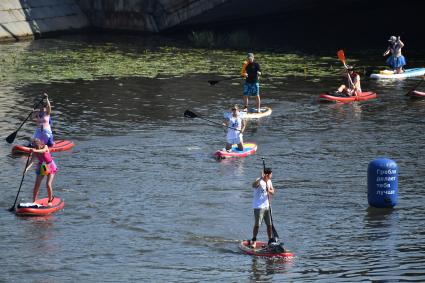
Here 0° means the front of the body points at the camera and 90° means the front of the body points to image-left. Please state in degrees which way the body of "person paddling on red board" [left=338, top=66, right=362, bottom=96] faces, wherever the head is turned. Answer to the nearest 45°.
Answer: approximately 45°

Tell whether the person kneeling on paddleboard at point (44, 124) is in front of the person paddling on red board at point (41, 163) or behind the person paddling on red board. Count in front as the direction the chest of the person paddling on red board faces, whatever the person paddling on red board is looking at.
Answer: behind

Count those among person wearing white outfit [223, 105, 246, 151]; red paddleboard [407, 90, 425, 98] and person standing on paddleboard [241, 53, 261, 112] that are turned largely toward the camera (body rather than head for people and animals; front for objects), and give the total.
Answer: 2

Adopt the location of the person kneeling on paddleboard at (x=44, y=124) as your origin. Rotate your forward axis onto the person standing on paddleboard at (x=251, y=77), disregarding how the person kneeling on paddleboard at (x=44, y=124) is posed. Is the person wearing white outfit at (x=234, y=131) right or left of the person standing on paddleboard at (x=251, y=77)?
right
